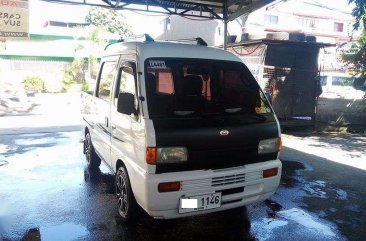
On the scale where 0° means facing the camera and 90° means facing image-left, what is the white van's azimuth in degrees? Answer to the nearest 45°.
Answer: approximately 315°

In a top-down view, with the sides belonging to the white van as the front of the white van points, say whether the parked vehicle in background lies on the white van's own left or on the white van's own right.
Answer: on the white van's own left

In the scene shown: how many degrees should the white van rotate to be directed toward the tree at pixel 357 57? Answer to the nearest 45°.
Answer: approximately 90° to its left
